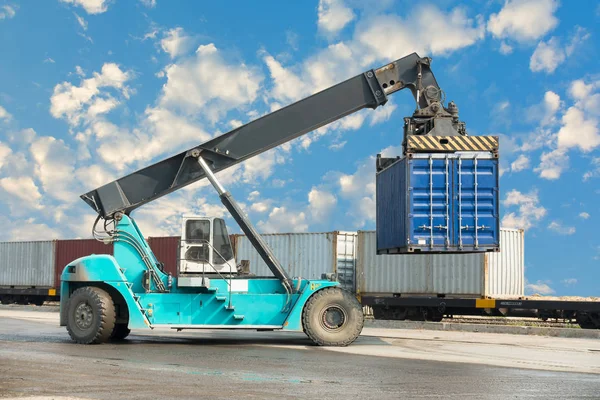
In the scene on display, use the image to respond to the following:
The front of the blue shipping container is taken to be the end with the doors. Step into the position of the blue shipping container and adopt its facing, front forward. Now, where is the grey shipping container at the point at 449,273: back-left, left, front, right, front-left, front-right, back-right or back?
back

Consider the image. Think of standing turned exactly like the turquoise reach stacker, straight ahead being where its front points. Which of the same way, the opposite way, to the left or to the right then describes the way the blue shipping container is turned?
to the right

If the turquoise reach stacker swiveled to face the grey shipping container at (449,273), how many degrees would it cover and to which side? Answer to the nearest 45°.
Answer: approximately 45° to its left

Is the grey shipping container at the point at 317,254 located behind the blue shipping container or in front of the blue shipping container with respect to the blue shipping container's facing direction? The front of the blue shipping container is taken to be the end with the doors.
behind

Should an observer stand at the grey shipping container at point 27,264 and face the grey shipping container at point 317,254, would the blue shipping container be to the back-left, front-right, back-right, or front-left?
front-right

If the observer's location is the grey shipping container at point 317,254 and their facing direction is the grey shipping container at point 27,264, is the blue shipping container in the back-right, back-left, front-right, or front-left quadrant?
back-left

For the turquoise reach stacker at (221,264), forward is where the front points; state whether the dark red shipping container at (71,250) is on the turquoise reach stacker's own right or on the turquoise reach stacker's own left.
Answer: on the turquoise reach stacker's own left

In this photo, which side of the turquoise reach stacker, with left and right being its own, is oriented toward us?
right

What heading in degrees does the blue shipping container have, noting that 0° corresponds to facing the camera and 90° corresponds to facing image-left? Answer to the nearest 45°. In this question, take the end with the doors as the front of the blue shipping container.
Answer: approximately 0°
